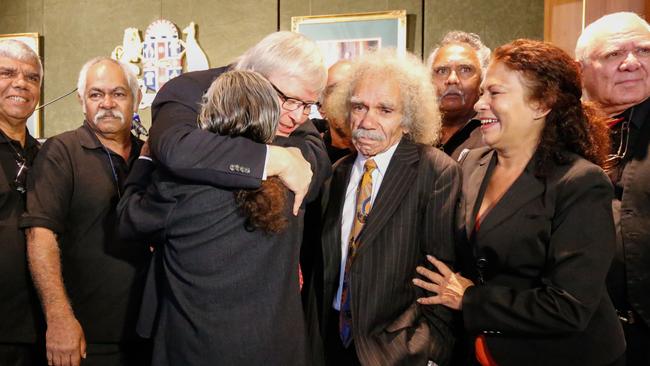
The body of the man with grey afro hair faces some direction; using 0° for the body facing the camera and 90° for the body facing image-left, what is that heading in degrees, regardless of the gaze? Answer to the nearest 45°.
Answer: approximately 45°

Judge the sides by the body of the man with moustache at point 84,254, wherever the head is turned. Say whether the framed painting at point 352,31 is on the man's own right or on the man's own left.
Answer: on the man's own left

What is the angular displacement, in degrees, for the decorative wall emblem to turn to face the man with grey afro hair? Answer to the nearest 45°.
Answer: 0° — it already faces them

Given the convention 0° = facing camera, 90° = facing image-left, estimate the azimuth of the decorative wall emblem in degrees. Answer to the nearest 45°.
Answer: approximately 0°

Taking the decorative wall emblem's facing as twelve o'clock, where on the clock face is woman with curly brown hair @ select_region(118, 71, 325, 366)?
The woman with curly brown hair is roughly at 12 o'clock from the decorative wall emblem.

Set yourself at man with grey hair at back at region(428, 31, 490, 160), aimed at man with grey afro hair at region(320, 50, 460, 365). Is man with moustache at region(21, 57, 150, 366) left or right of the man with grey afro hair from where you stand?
right
